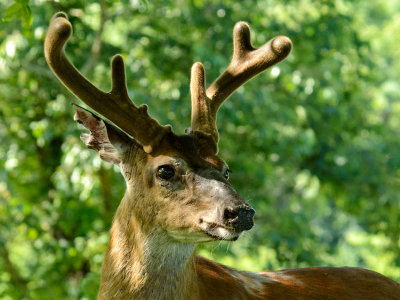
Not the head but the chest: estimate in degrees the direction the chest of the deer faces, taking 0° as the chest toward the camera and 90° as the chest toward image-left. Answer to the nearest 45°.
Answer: approximately 45°
